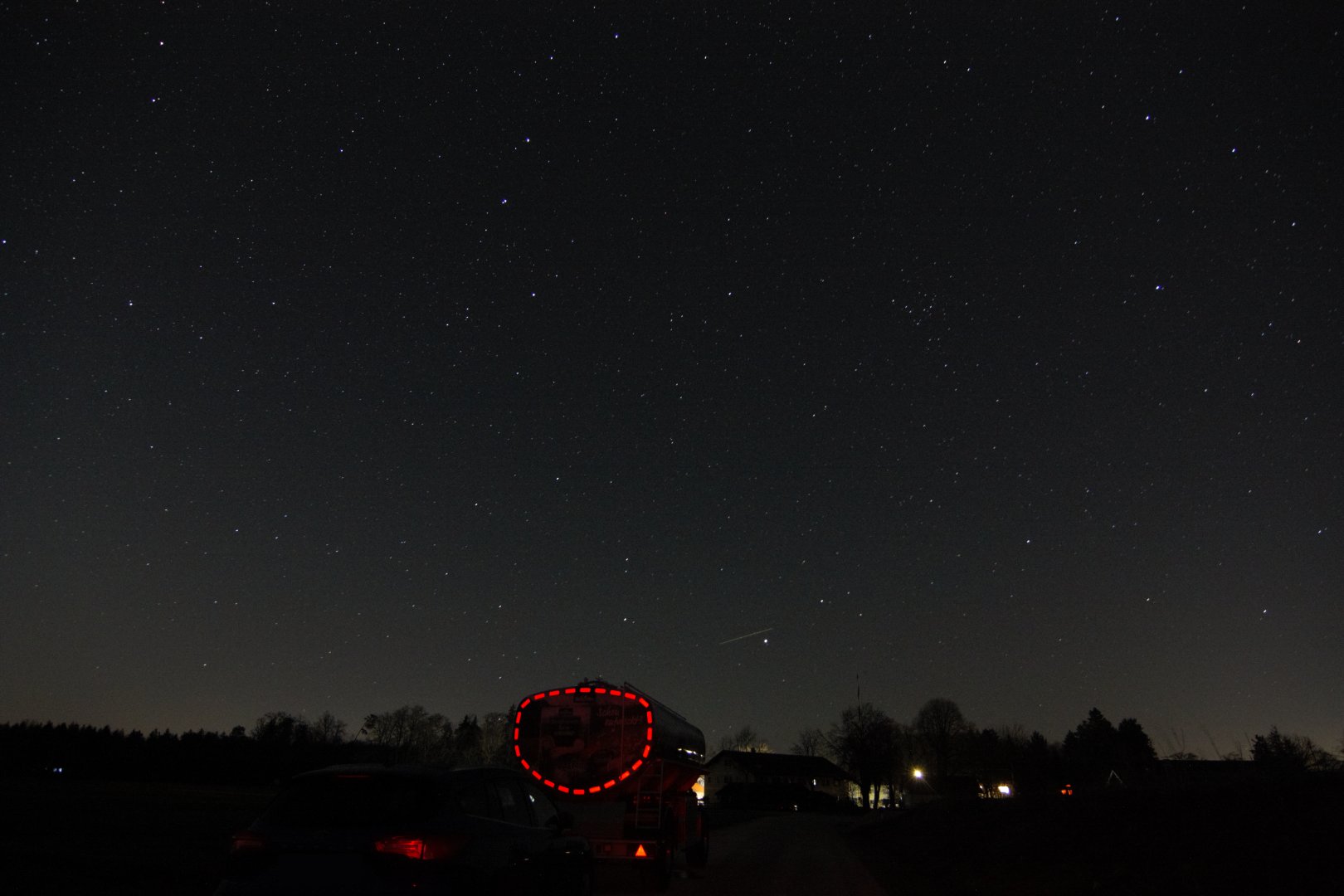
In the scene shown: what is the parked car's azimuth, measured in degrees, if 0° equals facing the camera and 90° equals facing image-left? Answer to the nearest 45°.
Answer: approximately 225°
